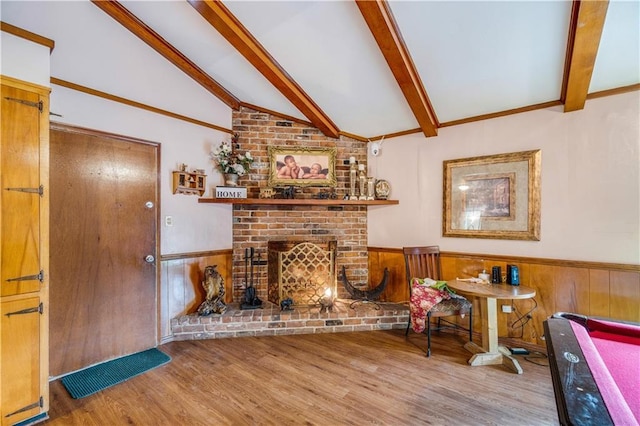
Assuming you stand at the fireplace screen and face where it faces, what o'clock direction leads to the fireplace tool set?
The fireplace tool set is roughly at 3 o'clock from the fireplace screen.

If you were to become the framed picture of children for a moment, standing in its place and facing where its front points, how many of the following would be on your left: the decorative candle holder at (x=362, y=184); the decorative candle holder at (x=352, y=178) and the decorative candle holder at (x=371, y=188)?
3

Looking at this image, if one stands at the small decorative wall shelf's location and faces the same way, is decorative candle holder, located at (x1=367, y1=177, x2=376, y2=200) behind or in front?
in front

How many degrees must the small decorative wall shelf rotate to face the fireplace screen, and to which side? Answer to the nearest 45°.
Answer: approximately 45° to its left

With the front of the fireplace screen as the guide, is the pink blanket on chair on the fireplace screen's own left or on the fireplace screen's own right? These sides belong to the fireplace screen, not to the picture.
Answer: on the fireplace screen's own left

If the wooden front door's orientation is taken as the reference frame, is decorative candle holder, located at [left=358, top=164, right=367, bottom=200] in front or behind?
in front

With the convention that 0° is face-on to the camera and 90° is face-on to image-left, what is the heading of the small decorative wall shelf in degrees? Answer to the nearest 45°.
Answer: approximately 315°

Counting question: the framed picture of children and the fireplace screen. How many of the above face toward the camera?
2

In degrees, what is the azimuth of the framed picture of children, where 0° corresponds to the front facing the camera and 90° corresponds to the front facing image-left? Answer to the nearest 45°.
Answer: approximately 0°

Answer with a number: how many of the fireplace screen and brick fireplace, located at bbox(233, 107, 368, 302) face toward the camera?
2
